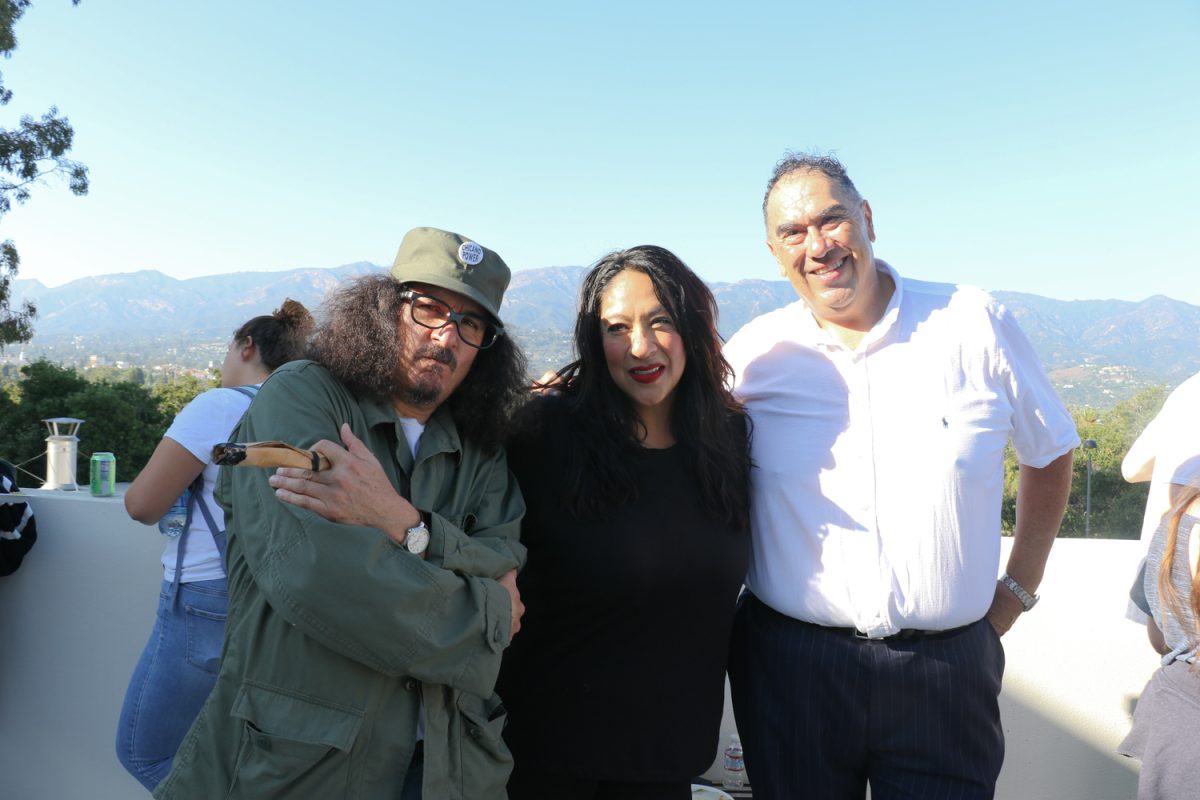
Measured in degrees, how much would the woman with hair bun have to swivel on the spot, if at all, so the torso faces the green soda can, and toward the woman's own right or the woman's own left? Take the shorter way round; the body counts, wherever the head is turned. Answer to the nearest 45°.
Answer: approximately 45° to the woman's own right

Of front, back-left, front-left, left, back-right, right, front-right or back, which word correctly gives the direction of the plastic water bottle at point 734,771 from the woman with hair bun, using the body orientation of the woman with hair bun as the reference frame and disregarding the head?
back-right

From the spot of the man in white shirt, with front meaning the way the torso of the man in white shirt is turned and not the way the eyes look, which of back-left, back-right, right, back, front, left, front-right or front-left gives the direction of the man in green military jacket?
front-right

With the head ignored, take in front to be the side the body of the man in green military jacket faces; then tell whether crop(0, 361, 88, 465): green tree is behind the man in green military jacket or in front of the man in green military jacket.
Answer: behind

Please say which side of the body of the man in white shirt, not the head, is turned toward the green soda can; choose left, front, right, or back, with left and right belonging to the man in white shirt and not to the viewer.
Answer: right

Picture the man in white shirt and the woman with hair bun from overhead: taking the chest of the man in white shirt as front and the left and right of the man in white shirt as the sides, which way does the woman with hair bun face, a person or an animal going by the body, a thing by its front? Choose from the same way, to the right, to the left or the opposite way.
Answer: to the right

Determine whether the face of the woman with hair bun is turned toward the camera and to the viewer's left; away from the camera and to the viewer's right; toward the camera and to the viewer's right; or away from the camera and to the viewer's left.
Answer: away from the camera and to the viewer's left

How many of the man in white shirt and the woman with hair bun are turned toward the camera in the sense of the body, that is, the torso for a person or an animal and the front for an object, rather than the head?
1

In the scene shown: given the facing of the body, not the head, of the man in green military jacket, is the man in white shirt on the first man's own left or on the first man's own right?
on the first man's own left

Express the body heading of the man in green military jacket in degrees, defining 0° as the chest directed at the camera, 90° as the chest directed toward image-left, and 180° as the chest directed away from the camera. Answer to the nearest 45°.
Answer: approximately 315°

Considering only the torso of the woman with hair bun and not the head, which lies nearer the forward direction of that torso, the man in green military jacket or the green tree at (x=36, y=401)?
the green tree
